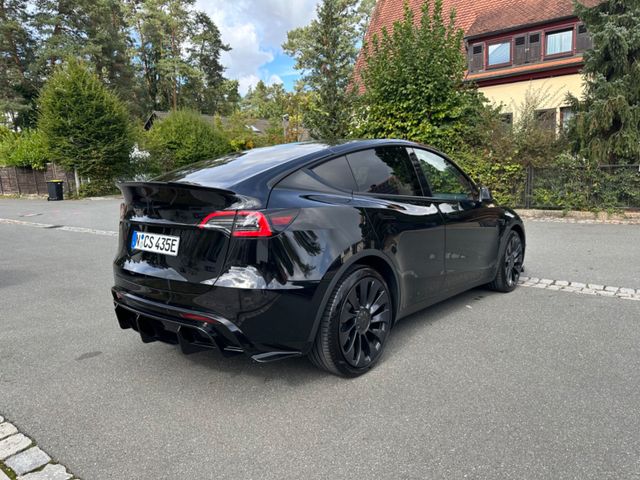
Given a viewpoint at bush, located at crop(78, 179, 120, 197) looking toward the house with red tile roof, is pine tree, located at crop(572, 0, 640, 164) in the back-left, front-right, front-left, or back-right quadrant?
front-right

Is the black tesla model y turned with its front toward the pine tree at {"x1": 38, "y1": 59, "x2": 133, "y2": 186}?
no

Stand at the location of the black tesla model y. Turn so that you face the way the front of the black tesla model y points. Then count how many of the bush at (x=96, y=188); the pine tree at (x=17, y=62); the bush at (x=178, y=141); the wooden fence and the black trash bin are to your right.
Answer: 0

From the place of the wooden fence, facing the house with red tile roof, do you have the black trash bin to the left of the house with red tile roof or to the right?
right

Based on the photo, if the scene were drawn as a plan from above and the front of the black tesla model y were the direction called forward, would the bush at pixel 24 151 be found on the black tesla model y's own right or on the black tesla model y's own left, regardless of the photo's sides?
on the black tesla model y's own left

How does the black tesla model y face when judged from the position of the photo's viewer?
facing away from the viewer and to the right of the viewer

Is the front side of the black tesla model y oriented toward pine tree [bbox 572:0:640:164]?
yes

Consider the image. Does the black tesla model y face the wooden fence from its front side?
no

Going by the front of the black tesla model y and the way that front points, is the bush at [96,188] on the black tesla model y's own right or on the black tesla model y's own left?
on the black tesla model y's own left

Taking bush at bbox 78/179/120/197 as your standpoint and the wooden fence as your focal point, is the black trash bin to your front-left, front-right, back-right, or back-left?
front-left

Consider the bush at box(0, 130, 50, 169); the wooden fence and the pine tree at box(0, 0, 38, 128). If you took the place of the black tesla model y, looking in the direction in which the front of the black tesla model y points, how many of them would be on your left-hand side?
3

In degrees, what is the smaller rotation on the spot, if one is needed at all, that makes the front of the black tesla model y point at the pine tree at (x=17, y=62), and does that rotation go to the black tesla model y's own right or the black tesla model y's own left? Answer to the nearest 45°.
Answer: approximately 90° to the black tesla model y's own left

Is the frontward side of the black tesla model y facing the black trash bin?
no

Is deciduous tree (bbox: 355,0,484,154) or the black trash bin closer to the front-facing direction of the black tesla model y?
the deciduous tree

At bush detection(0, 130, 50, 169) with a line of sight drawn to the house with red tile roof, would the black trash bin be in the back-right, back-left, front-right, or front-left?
front-right

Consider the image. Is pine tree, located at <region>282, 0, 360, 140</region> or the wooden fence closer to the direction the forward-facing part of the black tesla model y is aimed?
the pine tree

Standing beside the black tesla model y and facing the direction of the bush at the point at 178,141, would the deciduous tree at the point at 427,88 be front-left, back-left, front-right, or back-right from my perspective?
front-right

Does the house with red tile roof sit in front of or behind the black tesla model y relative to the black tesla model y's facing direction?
in front
